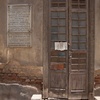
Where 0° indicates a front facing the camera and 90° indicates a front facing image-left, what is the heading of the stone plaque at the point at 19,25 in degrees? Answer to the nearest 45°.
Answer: approximately 0°

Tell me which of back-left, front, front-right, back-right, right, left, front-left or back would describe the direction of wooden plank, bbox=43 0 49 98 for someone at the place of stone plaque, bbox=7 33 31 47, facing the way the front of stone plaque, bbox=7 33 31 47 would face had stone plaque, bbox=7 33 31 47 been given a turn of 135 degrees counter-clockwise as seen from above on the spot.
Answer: front-right

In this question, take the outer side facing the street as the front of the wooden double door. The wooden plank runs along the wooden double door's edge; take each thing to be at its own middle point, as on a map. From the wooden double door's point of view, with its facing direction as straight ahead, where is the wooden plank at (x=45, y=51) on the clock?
The wooden plank is roughly at 3 o'clock from the wooden double door.

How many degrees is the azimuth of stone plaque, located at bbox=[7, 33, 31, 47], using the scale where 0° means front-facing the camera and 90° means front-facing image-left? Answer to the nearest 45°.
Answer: approximately 0°

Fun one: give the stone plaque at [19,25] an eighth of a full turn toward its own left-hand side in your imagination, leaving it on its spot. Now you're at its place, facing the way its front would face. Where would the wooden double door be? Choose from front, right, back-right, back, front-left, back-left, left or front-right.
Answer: front-left
